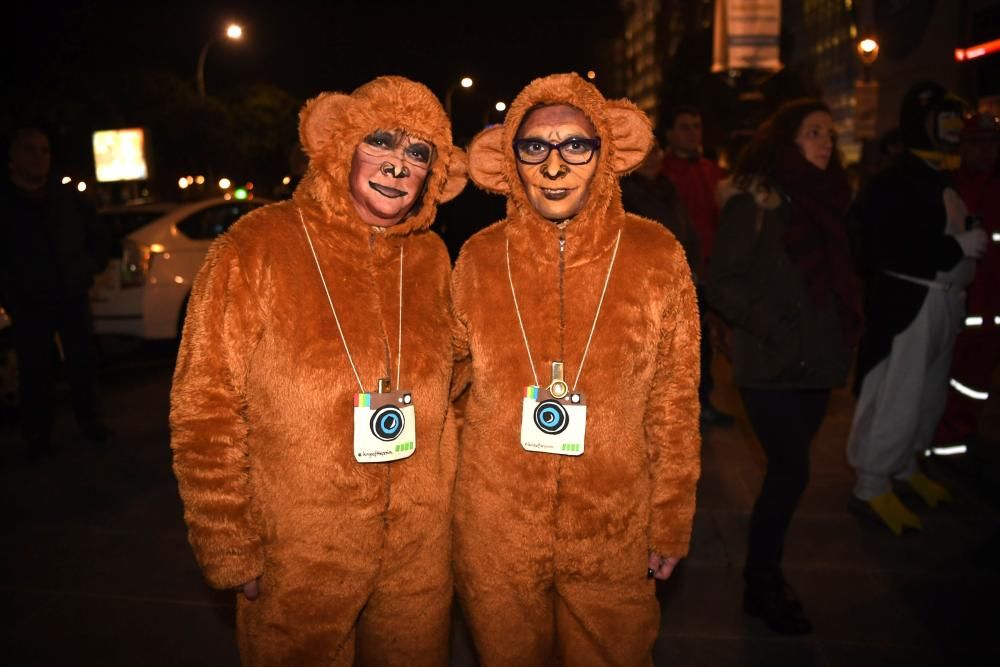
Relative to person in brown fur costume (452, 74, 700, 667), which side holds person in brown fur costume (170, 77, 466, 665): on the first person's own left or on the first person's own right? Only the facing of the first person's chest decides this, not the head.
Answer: on the first person's own right

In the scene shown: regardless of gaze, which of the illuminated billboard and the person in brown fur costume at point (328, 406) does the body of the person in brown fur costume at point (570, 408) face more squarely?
the person in brown fur costume

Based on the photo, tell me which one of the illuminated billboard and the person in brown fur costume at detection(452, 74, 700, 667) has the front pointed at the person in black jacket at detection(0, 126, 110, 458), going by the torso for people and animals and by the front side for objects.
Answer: the illuminated billboard

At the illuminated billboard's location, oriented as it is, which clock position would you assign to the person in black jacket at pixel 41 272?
The person in black jacket is roughly at 12 o'clock from the illuminated billboard.

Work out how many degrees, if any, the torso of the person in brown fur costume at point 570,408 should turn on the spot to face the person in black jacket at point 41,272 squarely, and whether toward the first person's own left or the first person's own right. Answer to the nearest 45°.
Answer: approximately 135° to the first person's own right

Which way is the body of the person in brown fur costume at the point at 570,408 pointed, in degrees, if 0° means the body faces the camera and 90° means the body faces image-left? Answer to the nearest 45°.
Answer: approximately 0°

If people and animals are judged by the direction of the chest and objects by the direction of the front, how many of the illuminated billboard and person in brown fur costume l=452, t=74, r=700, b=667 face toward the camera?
2

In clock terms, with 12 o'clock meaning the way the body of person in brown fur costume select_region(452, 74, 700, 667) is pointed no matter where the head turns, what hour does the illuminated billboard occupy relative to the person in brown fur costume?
The illuminated billboard is roughly at 5 o'clock from the person in brown fur costume.
